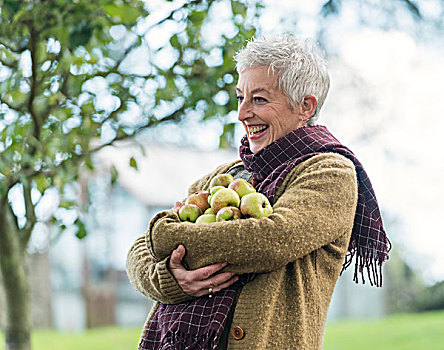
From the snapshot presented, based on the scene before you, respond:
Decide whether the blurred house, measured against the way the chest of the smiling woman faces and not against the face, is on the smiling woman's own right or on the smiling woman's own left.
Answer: on the smiling woman's own right

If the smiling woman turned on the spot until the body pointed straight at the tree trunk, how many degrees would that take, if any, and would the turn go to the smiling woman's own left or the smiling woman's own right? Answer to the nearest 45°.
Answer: approximately 90° to the smiling woman's own right

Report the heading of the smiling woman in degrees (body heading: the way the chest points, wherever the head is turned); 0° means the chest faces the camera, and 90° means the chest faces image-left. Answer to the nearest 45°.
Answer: approximately 45°
